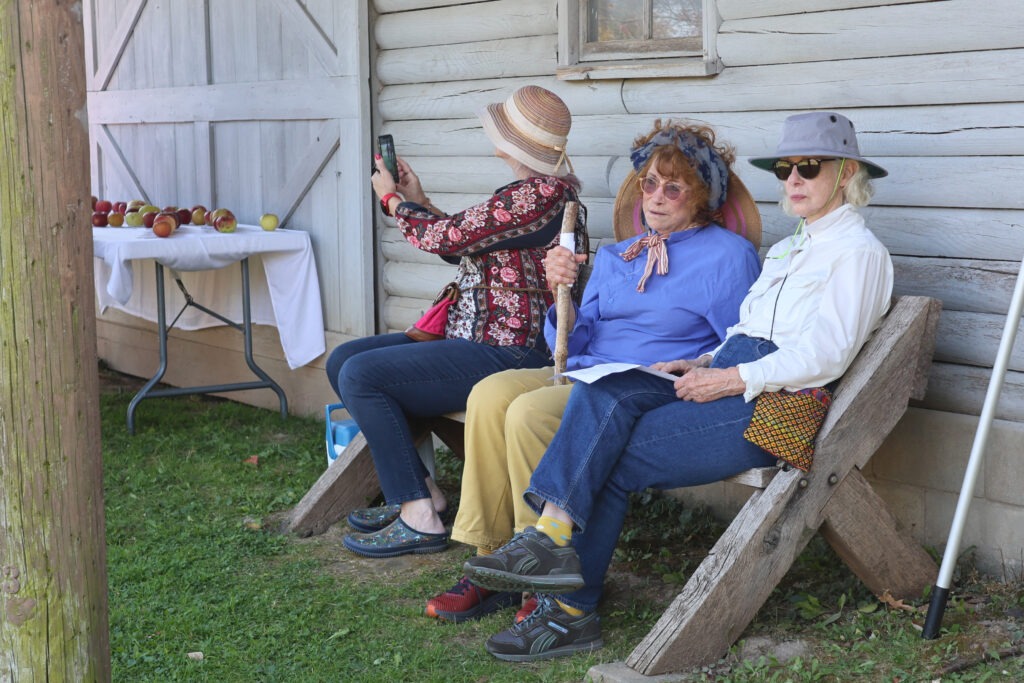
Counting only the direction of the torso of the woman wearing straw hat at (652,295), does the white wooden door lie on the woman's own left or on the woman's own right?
on the woman's own right

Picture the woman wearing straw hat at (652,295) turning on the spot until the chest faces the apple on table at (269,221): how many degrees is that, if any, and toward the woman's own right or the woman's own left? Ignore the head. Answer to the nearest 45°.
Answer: approximately 90° to the woman's own right

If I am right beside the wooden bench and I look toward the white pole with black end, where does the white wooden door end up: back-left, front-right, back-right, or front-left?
back-left

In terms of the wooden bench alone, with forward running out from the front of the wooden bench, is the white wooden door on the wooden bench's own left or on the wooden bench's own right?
on the wooden bench's own right

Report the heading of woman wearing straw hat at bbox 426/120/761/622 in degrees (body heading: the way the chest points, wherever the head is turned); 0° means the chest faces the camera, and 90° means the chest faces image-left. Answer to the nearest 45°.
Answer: approximately 45°

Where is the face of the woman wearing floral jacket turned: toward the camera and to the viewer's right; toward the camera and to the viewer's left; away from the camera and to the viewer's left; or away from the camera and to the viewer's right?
away from the camera and to the viewer's left

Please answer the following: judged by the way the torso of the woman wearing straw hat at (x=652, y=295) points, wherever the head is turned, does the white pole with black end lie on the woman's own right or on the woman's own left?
on the woman's own left

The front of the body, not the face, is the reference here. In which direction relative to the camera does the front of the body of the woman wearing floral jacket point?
to the viewer's left

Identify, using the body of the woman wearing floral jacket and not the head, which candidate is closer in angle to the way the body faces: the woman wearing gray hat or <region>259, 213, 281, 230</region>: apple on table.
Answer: the apple on table

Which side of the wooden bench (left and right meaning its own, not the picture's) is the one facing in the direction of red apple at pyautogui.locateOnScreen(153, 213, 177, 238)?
right

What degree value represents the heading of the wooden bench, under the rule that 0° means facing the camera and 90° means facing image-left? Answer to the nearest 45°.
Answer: approximately 45°
